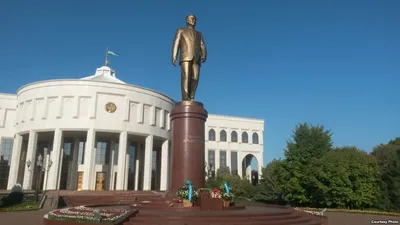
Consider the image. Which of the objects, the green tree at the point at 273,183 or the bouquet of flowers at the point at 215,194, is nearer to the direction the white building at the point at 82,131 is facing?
the bouquet of flowers

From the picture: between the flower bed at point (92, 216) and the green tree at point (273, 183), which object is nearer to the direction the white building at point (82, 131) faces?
the flower bed

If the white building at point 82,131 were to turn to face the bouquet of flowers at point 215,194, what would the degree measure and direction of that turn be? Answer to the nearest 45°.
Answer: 0° — it already faces it

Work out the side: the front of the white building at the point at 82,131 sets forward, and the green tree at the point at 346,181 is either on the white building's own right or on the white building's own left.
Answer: on the white building's own left

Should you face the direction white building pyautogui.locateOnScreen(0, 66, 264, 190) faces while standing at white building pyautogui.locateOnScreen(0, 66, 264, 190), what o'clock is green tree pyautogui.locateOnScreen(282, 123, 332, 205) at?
The green tree is roughly at 10 o'clock from the white building.

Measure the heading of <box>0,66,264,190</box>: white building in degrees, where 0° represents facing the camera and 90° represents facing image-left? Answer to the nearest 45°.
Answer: approximately 0°

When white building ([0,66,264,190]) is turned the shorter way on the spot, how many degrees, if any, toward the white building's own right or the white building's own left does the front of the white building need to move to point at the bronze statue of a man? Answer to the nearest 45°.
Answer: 0° — it already faces it

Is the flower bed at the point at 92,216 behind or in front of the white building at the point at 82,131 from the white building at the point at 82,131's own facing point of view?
in front

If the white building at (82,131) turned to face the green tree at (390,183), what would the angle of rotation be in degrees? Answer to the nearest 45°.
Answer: approximately 45° to its left
